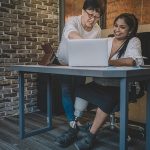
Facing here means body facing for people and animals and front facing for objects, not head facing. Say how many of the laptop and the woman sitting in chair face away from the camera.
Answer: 1

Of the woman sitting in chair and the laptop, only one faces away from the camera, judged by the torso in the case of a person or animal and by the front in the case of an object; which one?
the laptop

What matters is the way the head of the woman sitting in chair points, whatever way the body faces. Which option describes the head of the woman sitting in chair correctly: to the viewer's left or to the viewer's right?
to the viewer's left

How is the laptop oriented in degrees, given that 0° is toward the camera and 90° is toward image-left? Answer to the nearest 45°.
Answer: approximately 180°

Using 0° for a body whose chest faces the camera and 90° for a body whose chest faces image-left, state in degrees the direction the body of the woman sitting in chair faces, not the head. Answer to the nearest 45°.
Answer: approximately 45°
